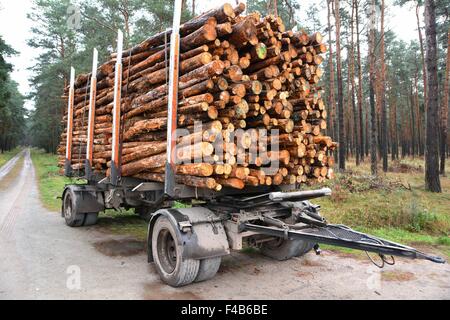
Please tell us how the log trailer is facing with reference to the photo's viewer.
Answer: facing the viewer and to the right of the viewer

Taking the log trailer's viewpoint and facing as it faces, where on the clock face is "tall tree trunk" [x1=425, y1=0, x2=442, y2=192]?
The tall tree trunk is roughly at 9 o'clock from the log trailer.
